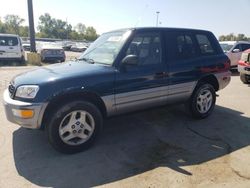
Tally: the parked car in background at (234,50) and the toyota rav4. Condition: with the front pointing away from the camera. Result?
0

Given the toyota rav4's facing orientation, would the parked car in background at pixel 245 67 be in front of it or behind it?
behind

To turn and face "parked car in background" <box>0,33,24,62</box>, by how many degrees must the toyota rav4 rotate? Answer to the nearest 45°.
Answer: approximately 90° to its right

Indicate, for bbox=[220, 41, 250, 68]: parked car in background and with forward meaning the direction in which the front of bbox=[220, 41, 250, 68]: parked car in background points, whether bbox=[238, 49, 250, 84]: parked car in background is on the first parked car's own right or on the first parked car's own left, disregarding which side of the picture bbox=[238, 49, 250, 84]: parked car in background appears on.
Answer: on the first parked car's own left

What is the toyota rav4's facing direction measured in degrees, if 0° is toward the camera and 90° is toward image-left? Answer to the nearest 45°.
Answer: approximately 45°

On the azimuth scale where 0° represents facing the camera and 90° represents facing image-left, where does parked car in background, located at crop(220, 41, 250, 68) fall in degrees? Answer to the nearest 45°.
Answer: approximately 45°
